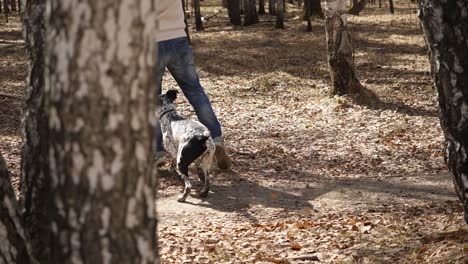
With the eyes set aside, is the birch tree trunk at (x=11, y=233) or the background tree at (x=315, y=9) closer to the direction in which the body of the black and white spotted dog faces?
the background tree

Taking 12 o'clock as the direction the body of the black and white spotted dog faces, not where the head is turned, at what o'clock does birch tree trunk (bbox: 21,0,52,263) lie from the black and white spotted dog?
The birch tree trunk is roughly at 8 o'clock from the black and white spotted dog.

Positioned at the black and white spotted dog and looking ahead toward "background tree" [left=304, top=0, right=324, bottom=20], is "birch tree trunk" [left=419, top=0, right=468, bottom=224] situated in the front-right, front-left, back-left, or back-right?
back-right

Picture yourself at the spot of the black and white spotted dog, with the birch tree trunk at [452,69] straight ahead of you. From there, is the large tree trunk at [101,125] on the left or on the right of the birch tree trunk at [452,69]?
right

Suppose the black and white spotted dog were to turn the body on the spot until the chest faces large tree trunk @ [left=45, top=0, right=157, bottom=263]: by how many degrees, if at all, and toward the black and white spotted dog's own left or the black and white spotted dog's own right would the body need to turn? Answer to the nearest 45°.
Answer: approximately 135° to the black and white spotted dog's own left

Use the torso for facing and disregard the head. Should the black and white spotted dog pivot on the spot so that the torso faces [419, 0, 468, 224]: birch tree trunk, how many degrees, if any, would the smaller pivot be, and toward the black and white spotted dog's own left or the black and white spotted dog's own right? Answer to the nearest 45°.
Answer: approximately 180°

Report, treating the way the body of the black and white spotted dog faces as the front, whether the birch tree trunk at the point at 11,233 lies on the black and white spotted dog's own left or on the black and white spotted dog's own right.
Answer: on the black and white spotted dog's own left

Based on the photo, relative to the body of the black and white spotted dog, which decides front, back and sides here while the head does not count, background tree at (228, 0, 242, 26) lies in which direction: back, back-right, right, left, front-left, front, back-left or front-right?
front-right

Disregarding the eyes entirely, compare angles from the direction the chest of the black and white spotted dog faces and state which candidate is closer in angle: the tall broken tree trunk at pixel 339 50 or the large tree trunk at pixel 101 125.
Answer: the tall broken tree trunk

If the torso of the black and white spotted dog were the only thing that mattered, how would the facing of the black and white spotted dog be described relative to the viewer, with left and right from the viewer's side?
facing away from the viewer and to the left of the viewer

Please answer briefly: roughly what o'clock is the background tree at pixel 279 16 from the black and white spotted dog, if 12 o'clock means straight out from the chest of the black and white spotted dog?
The background tree is roughly at 2 o'clock from the black and white spotted dog.
